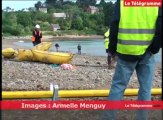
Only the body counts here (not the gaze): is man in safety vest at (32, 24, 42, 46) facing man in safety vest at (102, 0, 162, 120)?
yes

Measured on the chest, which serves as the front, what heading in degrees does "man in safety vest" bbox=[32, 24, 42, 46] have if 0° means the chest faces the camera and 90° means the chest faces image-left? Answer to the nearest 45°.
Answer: approximately 0°

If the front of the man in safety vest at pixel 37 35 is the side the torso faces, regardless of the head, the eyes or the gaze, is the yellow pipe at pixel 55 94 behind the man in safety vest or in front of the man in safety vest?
in front
